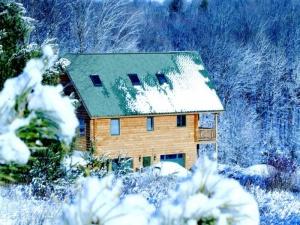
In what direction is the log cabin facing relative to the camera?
toward the camera

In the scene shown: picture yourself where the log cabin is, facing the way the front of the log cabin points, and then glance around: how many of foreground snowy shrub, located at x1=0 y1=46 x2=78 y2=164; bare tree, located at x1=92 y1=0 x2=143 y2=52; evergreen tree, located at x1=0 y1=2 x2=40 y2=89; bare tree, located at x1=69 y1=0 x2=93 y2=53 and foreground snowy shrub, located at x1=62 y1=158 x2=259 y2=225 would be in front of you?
3

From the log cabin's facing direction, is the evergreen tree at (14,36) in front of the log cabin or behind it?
in front

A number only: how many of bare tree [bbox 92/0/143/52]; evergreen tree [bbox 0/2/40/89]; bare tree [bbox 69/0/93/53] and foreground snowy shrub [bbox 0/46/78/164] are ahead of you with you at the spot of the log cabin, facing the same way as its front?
2

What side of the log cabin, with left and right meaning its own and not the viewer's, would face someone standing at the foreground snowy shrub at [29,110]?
front

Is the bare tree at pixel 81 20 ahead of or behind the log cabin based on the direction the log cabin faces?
behind

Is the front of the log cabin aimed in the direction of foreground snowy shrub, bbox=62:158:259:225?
yes

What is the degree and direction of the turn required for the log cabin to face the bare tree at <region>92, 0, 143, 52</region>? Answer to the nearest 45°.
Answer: approximately 180°

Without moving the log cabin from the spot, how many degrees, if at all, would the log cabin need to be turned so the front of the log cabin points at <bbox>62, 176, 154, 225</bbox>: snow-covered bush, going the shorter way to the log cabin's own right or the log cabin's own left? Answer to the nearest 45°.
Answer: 0° — it already faces it
